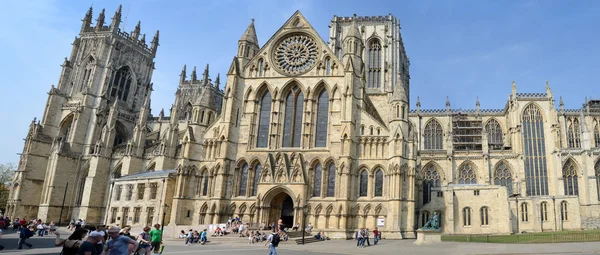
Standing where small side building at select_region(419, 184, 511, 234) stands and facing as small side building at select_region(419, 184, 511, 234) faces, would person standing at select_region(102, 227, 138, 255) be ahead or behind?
ahead

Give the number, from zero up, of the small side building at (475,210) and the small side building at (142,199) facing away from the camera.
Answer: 0

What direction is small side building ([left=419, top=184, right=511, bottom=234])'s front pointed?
toward the camera

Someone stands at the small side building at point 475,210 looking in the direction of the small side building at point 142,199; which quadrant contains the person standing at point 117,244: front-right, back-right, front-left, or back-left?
front-left

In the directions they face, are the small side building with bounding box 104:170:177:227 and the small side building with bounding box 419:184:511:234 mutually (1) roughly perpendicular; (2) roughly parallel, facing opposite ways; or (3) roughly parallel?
roughly parallel

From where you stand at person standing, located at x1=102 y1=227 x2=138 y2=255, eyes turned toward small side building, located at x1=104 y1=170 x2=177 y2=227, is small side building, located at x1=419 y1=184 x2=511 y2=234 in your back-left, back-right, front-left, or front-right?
front-right

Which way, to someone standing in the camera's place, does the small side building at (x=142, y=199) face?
facing the viewer and to the left of the viewer

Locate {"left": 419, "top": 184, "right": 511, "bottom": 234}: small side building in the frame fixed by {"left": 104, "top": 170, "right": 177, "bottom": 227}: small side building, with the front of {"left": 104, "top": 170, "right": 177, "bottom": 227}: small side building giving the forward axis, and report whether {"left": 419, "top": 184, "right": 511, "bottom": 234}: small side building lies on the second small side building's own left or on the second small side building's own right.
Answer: on the second small side building's own left

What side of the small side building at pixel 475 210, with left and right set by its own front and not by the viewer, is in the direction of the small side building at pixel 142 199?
right

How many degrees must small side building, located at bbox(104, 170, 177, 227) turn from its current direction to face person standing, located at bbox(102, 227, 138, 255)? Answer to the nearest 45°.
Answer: approximately 45° to its left
